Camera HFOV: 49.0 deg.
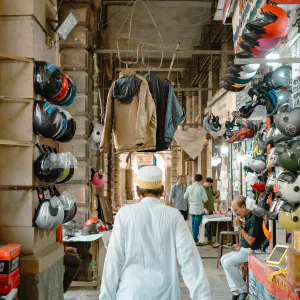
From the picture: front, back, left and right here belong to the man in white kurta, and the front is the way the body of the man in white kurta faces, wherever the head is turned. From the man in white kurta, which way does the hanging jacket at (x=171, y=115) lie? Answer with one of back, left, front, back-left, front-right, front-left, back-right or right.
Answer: front

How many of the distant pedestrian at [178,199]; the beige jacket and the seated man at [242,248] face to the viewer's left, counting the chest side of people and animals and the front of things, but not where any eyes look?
1

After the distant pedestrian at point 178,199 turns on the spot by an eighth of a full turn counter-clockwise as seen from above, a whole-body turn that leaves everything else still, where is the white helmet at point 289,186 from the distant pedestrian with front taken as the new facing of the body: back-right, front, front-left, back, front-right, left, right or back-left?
front-right

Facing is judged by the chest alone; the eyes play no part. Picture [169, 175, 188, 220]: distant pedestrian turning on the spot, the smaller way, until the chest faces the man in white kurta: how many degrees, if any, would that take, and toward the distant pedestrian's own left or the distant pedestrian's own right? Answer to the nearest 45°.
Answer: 0° — they already face them

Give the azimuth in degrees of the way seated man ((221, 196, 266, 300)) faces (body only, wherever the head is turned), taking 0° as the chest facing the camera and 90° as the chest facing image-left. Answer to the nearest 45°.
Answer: approximately 90°

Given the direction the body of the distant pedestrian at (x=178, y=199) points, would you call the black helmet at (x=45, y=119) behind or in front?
in front

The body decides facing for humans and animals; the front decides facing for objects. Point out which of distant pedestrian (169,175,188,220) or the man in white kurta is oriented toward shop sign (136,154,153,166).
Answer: the man in white kurta

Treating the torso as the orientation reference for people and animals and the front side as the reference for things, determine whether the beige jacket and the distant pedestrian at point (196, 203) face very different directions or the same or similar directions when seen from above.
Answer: same or similar directions

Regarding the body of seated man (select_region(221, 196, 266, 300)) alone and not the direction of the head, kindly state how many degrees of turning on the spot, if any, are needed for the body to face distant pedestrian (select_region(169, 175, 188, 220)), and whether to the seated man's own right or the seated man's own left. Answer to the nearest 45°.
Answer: approximately 90° to the seated man's own right

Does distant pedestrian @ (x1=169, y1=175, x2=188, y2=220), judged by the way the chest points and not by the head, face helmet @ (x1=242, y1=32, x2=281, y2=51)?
yes

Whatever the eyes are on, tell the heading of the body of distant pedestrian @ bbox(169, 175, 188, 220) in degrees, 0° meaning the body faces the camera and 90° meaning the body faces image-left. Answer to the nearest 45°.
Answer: approximately 0°
